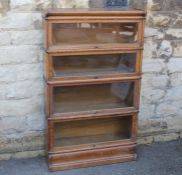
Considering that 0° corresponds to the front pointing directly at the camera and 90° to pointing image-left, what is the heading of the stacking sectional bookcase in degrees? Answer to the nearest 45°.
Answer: approximately 0°
